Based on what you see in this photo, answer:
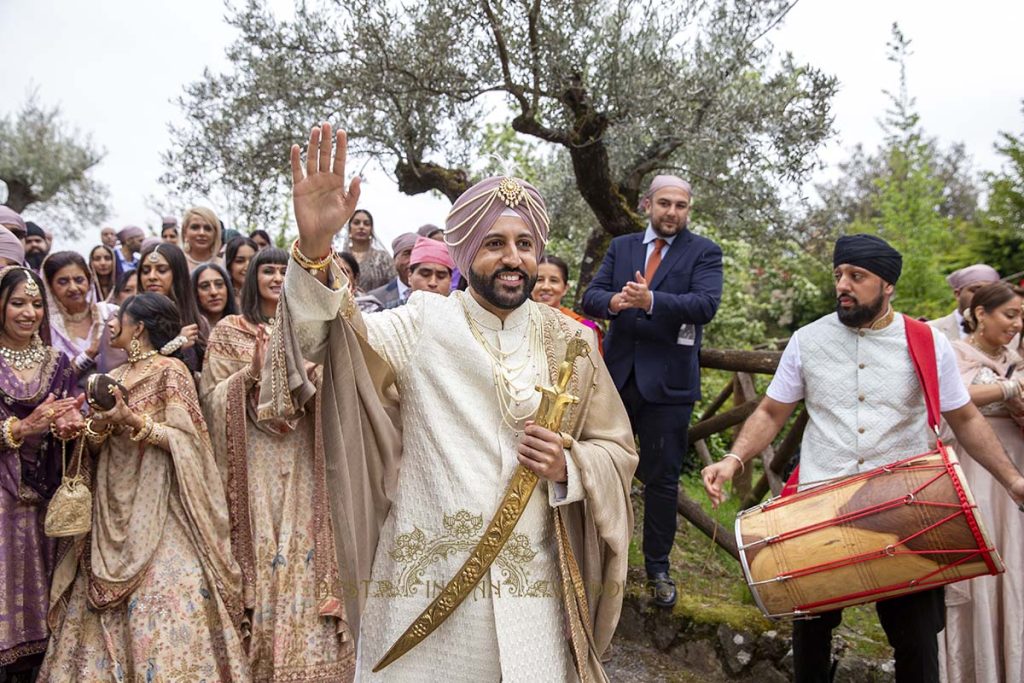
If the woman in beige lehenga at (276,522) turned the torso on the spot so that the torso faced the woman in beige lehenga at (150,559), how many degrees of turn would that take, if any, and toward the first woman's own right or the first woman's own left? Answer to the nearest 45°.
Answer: approximately 135° to the first woman's own right

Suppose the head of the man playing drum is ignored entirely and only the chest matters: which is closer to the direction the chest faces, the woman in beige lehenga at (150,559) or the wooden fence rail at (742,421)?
the woman in beige lehenga

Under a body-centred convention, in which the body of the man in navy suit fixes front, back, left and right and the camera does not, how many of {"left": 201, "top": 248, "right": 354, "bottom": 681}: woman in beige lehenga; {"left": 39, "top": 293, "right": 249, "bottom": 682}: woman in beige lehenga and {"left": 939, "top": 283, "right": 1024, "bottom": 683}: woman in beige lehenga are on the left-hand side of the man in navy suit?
1

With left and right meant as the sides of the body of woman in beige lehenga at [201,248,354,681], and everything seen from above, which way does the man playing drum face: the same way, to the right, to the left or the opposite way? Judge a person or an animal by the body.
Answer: to the right

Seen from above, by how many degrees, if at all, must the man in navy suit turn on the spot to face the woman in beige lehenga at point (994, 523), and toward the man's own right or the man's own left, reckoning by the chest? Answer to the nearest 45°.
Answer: approximately 90° to the man's own left

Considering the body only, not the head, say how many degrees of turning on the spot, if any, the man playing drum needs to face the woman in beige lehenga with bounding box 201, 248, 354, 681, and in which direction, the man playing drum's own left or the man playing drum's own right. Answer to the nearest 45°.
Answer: approximately 90° to the man playing drum's own right

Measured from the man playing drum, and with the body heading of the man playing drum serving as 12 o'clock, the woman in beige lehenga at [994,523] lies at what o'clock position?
The woman in beige lehenga is roughly at 7 o'clock from the man playing drum.

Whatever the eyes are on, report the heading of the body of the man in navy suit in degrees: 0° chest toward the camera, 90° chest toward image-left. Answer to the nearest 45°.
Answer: approximately 0°

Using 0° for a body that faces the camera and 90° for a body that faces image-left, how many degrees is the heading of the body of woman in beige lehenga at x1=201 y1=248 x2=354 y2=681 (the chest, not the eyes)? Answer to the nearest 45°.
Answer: approximately 315°
